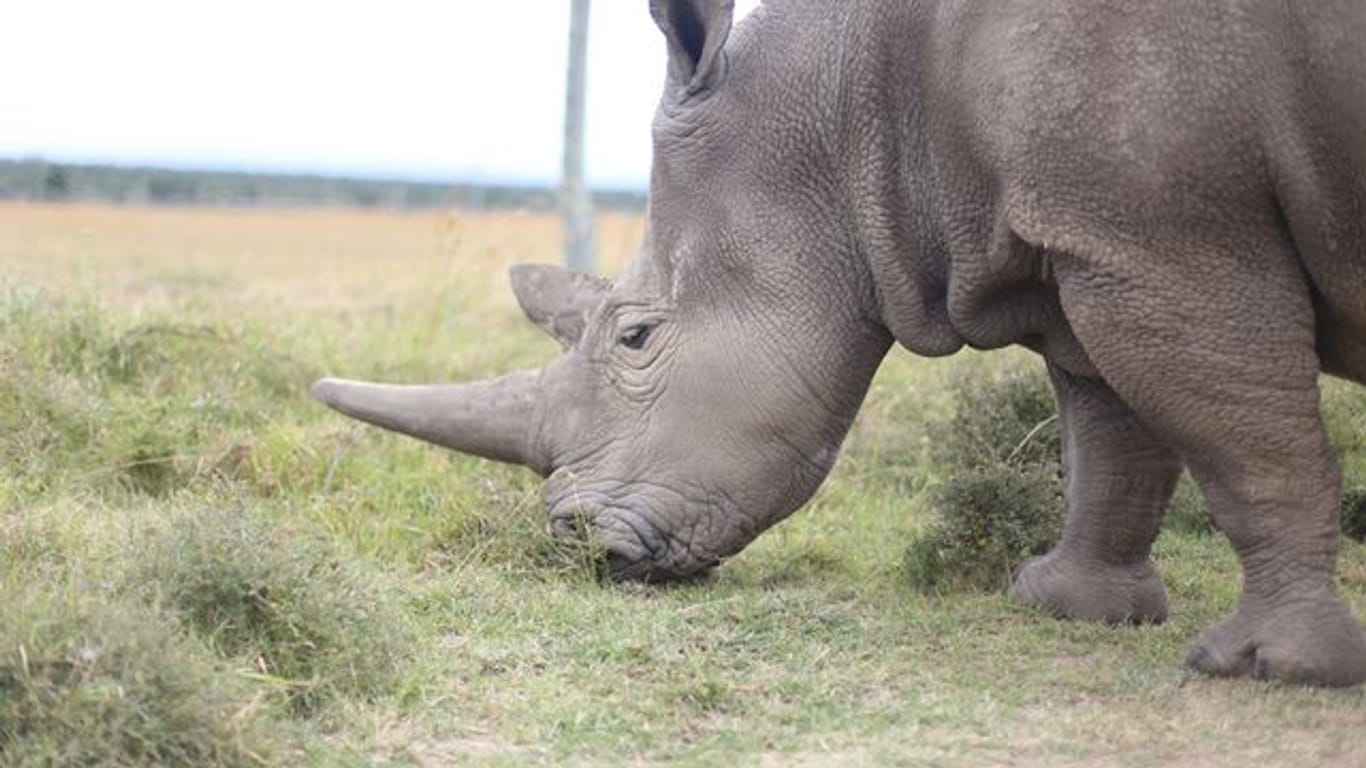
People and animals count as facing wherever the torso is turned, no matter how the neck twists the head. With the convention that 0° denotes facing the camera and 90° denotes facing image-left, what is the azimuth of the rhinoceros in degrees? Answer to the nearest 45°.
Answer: approximately 90°

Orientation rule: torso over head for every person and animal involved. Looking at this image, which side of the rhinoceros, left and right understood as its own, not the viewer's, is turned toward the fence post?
right

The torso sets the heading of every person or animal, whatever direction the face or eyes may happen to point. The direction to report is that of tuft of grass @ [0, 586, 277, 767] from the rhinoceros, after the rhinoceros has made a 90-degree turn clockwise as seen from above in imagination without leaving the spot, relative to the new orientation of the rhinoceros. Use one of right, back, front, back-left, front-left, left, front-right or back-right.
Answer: back-left

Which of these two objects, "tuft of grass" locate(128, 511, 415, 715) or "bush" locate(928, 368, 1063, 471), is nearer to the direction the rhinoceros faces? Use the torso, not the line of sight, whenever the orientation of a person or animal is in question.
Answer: the tuft of grass

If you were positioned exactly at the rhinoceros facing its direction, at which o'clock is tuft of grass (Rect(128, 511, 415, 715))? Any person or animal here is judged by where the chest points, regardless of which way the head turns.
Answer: The tuft of grass is roughly at 11 o'clock from the rhinoceros.

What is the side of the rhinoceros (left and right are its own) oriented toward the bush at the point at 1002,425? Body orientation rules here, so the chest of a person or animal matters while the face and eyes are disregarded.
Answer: right
